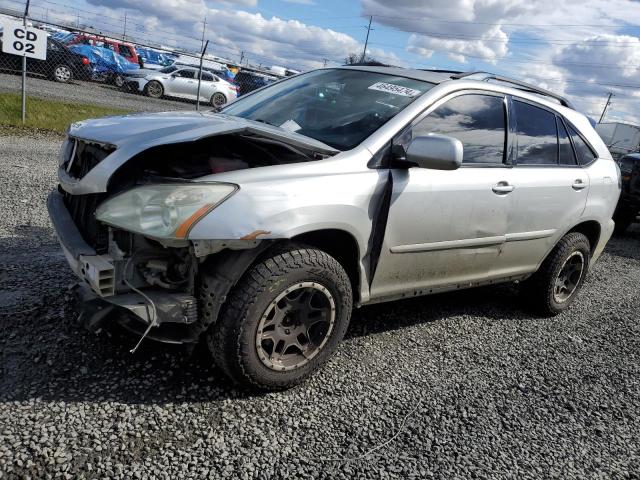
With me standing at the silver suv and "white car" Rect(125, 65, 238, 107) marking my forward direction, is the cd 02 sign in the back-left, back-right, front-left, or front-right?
front-left

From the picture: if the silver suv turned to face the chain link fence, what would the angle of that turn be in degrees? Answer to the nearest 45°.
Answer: approximately 90° to its right

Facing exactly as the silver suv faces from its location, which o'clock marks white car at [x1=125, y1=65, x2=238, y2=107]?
The white car is roughly at 4 o'clock from the silver suv.

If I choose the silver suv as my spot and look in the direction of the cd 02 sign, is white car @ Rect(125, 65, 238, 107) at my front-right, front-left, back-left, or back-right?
front-right

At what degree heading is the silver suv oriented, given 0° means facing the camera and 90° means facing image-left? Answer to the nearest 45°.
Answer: approximately 45°

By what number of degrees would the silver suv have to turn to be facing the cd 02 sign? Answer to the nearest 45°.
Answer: approximately 90° to its right
